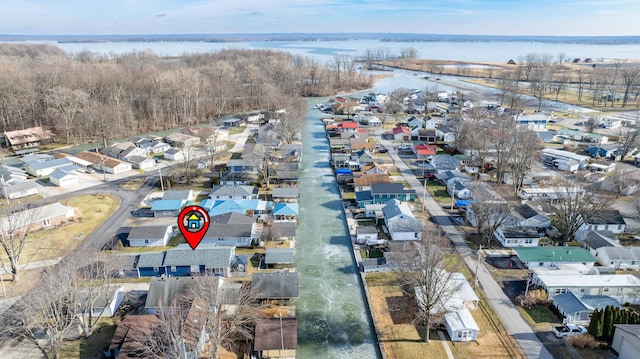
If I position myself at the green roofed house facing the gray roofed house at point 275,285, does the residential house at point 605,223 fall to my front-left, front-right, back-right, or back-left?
back-right

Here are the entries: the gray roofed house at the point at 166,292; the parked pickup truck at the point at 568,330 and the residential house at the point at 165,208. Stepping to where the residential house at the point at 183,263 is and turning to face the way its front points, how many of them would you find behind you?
1

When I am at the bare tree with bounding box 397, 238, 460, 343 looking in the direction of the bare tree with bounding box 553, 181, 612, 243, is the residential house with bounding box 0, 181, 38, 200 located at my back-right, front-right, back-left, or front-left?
back-left

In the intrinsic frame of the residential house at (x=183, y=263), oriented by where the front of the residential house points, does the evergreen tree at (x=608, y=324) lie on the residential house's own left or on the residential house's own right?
on the residential house's own left

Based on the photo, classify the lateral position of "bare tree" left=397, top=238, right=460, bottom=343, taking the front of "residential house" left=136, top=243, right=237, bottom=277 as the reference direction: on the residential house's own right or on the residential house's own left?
on the residential house's own left
